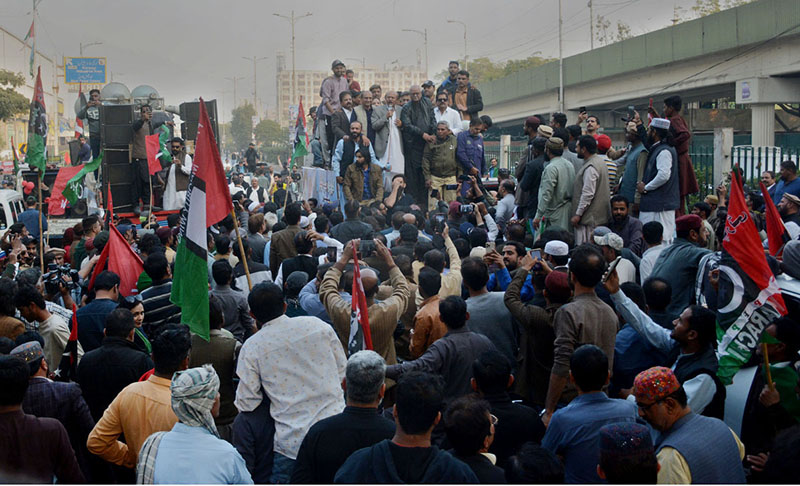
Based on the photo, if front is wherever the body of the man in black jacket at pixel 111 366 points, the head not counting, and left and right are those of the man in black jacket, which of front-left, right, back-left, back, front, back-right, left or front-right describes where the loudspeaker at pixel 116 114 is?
front

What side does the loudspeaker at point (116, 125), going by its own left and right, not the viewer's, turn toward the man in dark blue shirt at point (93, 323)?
front

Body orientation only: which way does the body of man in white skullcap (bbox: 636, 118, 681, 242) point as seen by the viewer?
to the viewer's left

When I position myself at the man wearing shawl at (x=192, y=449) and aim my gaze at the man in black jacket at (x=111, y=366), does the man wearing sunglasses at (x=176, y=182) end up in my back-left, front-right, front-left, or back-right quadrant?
front-right

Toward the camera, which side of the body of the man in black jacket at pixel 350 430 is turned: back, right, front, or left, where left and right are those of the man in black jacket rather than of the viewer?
back

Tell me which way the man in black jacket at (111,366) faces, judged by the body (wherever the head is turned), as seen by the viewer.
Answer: away from the camera

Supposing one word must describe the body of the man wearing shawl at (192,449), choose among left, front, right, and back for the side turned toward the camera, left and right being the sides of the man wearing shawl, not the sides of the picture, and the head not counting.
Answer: back

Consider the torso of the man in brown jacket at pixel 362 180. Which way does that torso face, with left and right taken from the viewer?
facing the viewer

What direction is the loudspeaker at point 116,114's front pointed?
toward the camera

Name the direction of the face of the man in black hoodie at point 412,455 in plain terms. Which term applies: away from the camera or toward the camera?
away from the camera

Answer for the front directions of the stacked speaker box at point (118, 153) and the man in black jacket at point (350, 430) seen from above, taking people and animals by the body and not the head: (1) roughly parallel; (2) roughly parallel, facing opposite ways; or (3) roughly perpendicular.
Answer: roughly parallel, facing opposite ways

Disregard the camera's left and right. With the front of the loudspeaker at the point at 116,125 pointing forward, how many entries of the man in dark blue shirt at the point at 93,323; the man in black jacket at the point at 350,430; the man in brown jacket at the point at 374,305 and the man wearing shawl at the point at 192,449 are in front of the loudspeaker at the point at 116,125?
4

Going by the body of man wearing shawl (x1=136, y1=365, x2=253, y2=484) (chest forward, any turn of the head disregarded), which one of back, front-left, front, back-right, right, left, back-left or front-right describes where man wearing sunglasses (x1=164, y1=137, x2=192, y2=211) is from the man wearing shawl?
front

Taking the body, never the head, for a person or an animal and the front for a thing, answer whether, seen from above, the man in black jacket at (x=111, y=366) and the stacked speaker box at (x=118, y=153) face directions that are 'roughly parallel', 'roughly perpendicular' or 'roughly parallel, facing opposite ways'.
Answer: roughly parallel, facing opposite ways

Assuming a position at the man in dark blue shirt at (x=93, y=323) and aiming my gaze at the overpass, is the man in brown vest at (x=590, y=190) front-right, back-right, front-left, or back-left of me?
front-right

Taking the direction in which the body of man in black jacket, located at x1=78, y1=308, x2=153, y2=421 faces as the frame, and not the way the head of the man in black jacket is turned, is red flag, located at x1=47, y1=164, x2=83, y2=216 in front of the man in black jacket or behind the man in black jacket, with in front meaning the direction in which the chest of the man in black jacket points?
in front

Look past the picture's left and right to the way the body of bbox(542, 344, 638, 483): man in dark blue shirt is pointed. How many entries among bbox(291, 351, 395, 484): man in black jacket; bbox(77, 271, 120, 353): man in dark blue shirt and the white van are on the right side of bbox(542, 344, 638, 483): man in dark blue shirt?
0
